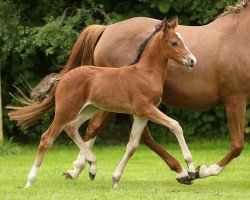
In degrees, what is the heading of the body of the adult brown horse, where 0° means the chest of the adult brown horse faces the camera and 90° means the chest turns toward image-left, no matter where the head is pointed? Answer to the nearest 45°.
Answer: approximately 270°

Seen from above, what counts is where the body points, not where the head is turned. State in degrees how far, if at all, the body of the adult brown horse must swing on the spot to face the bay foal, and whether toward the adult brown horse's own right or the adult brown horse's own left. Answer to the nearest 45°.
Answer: approximately 135° to the adult brown horse's own right

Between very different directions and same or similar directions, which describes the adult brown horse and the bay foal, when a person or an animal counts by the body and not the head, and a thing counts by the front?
same or similar directions

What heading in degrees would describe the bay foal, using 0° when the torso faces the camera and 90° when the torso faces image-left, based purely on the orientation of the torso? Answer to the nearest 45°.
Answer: approximately 270°

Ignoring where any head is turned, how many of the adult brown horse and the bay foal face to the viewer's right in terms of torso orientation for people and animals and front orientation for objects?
2
